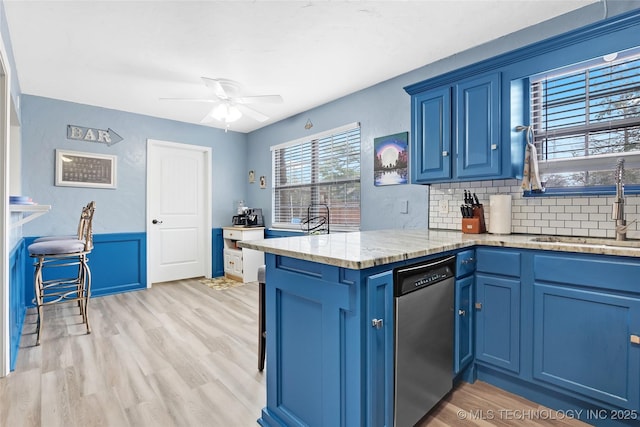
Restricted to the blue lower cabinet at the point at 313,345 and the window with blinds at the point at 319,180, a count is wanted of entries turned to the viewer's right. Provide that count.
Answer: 0

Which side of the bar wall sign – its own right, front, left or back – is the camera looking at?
front

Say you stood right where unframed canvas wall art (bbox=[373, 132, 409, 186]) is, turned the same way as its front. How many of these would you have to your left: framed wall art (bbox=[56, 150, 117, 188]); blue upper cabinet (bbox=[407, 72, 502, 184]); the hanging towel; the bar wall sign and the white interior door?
2

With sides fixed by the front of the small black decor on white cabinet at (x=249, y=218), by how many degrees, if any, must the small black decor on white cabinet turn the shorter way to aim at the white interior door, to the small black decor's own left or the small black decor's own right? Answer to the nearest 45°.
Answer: approximately 45° to the small black decor's own right

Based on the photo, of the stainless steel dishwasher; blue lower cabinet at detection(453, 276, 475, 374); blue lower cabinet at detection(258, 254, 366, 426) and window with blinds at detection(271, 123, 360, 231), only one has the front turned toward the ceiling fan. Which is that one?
the window with blinds

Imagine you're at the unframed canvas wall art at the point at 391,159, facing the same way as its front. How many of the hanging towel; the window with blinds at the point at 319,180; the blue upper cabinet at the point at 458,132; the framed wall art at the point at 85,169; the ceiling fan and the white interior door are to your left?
2

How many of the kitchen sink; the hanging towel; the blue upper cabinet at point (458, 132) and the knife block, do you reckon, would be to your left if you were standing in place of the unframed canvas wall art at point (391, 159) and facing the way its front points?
4

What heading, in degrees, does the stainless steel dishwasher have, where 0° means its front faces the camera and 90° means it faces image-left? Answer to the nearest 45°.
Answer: approximately 315°

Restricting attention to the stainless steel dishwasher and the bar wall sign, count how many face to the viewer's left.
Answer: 0

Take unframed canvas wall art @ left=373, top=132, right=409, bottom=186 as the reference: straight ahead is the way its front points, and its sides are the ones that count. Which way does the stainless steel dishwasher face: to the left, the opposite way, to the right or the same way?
to the left

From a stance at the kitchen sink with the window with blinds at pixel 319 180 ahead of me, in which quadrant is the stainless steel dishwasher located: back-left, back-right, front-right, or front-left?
front-left

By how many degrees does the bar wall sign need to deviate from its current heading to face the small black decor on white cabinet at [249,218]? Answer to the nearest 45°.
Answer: approximately 90° to its left

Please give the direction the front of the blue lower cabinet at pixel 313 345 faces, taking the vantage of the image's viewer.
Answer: facing the viewer and to the left of the viewer

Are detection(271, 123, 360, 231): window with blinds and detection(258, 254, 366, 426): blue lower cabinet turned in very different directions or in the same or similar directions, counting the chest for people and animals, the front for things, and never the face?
same or similar directions

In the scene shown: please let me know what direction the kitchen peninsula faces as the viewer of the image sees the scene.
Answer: facing the viewer and to the right of the viewer
